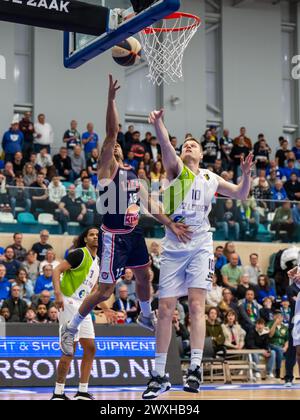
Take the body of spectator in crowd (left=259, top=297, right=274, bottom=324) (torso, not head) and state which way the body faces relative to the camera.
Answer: toward the camera

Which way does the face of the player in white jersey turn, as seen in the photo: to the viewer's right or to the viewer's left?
to the viewer's left

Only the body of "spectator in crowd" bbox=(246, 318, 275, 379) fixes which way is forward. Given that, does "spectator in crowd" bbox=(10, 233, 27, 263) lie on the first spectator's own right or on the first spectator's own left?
on the first spectator's own right

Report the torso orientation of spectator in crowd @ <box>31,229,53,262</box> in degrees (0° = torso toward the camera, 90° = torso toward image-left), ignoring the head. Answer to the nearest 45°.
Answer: approximately 0°

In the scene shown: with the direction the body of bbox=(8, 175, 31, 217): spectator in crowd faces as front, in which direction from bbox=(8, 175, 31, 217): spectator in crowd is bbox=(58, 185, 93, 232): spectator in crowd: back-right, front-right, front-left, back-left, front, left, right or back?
left

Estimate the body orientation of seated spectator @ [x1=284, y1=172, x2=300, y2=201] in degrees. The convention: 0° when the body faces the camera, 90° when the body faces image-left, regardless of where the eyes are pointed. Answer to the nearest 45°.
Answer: approximately 0°

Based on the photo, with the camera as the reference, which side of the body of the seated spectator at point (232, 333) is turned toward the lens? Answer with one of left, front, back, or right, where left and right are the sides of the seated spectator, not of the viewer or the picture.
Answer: front

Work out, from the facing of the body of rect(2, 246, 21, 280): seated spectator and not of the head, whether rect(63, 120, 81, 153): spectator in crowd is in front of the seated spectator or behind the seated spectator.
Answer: behind

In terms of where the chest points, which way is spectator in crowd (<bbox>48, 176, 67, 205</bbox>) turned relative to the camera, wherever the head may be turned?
toward the camera
